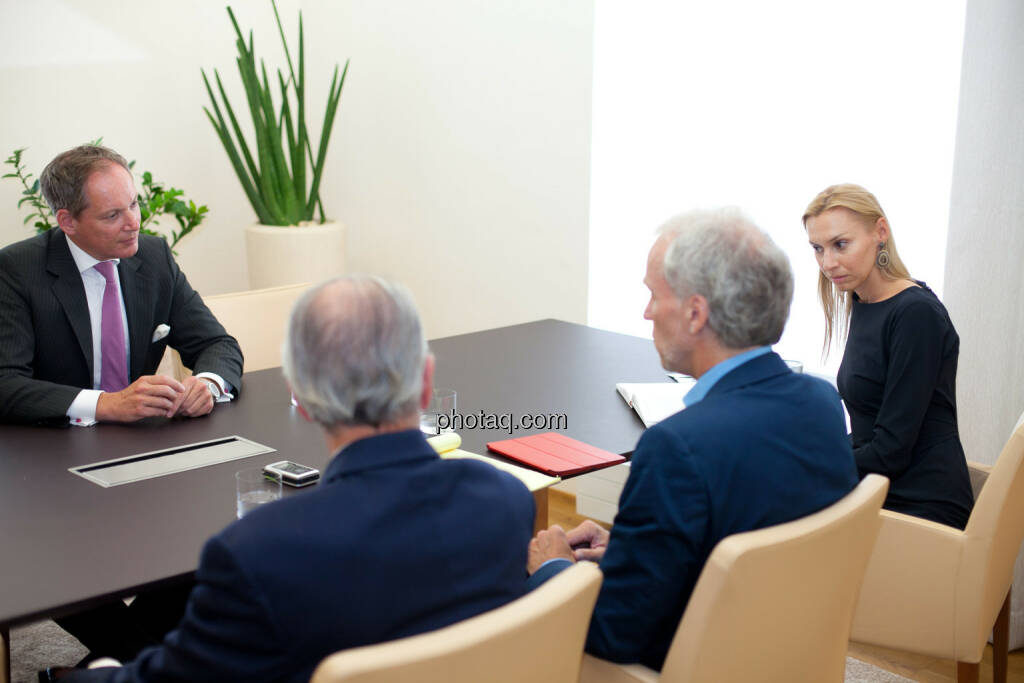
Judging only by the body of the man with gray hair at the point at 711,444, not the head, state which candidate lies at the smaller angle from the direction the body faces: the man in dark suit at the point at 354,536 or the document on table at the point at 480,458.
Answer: the document on table

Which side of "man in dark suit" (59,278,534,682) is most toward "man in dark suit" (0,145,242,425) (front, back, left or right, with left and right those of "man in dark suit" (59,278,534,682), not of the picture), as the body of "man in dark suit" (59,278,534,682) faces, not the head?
front

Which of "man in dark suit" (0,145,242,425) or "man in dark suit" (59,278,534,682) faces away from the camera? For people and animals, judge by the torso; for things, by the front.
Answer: "man in dark suit" (59,278,534,682)

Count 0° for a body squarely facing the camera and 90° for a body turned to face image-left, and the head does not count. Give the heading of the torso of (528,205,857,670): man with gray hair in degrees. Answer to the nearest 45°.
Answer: approximately 135°

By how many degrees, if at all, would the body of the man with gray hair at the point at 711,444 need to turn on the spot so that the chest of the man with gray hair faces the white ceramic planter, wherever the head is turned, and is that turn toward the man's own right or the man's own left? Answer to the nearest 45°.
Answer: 0° — they already face it

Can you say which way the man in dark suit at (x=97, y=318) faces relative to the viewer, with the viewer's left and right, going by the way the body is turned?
facing the viewer and to the right of the viewer

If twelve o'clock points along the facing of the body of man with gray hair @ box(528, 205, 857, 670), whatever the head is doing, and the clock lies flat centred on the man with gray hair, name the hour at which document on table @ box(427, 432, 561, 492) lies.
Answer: The document on table is roughly at 12 o'clock from the man with gray hair.

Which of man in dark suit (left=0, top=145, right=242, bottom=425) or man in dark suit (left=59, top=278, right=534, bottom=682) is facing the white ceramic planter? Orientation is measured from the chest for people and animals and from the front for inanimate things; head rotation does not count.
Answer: man in dark suit (left=59, top=278, right=534, bottom=682)

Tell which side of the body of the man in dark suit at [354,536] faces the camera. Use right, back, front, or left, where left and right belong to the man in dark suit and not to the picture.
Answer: back

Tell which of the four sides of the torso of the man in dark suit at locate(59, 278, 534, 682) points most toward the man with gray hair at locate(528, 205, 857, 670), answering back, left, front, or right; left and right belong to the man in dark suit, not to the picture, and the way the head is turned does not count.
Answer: right

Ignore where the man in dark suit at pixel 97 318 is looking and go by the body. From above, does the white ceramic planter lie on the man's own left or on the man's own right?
on the man's own left

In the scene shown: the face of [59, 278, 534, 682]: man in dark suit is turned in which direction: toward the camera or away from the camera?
away from the camera

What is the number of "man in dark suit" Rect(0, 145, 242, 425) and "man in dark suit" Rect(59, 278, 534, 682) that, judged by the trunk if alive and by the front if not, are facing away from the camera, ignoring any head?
1

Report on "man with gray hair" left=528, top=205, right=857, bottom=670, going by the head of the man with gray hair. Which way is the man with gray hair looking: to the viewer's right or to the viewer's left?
to the viewer's left

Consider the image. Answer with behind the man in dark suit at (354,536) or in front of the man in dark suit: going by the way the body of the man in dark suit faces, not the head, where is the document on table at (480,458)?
in front
